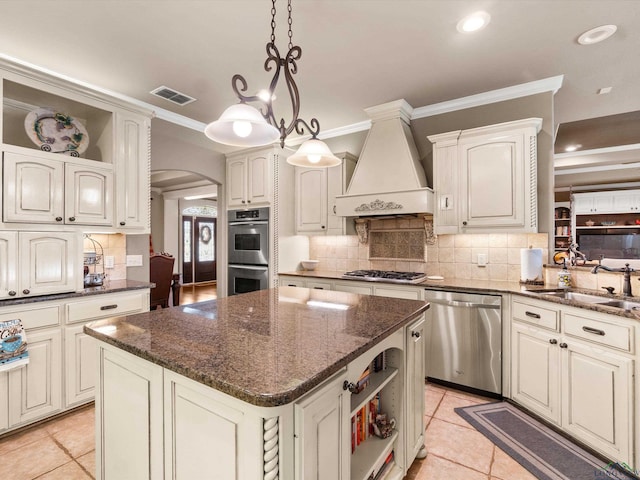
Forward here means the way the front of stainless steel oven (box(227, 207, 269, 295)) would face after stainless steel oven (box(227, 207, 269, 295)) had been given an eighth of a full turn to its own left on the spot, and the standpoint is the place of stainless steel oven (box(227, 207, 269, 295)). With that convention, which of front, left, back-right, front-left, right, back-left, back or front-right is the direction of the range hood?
front-left

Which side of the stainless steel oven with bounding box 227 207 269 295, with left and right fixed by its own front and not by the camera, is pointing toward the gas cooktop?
left

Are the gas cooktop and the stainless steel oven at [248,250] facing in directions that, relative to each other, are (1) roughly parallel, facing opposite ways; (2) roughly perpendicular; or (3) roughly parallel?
roughly parallel

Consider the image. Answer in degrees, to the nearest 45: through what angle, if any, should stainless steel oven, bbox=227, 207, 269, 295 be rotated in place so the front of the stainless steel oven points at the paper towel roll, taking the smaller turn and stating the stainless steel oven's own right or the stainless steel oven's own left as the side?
approximately 90° to the stainless steel oven's own left

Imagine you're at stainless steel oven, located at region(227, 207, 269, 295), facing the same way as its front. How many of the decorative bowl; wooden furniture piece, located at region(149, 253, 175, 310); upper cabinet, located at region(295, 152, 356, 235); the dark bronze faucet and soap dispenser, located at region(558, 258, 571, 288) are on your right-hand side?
1

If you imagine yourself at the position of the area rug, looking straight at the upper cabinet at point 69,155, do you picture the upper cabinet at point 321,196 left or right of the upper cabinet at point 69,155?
right

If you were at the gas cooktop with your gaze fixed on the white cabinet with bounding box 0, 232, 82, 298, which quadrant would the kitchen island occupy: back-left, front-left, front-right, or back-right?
front-left

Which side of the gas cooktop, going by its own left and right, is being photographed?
front

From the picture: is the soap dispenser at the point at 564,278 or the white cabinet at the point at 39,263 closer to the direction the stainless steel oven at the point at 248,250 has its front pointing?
the white cabinet

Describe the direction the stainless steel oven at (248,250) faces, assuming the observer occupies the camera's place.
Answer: facing the viewer and to the left of the viewer

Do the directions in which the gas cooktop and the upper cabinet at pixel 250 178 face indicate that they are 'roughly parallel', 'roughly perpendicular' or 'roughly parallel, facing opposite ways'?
roughly parallel

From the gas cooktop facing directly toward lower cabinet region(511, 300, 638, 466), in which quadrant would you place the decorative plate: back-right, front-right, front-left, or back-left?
back-right

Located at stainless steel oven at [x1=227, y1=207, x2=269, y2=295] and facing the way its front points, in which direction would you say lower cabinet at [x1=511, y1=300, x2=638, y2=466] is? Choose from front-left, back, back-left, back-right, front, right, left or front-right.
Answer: left

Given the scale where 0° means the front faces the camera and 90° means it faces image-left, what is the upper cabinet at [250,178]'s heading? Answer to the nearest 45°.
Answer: approximately 45°

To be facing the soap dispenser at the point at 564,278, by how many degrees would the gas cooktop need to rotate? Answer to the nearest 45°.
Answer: approximately 90° to its left
